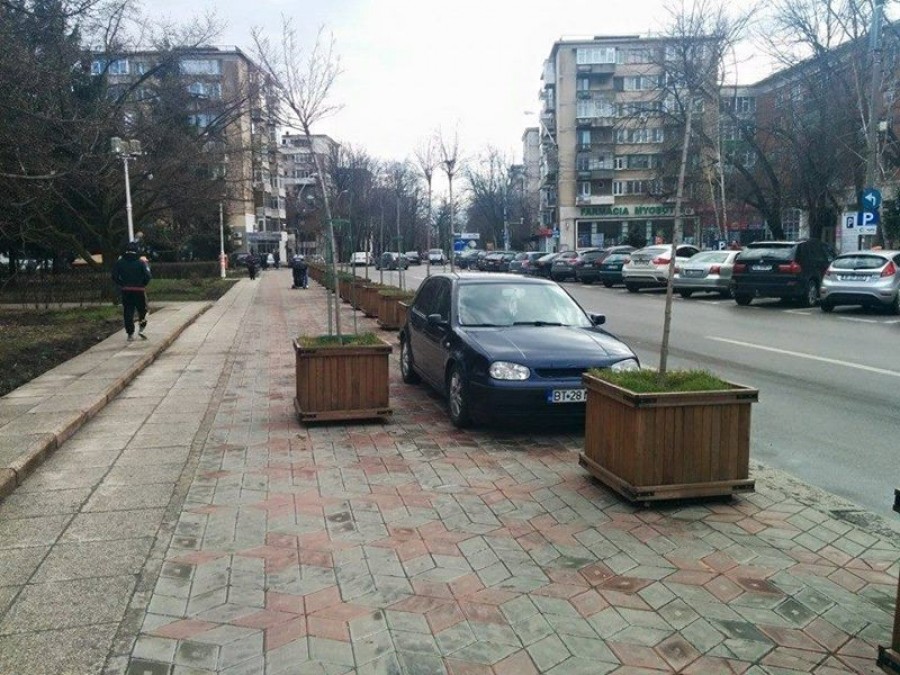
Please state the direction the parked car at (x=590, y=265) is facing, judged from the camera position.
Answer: facing away from the viewer and to the right of the viewer

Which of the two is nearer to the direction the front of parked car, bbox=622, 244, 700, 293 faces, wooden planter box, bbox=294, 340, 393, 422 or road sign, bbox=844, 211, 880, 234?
the road sign

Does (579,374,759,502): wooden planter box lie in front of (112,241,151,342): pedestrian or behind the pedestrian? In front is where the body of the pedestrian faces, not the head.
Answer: behind

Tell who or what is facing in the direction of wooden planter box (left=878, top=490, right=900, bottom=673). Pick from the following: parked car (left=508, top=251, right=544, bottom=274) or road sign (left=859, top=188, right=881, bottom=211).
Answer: the road sign

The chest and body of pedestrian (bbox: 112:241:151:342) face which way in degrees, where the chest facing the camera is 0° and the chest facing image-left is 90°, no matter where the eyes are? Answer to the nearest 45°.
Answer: approximately 180°

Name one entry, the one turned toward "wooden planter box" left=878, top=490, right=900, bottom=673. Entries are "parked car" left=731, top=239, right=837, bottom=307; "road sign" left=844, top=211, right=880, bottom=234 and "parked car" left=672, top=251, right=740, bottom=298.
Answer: the road sign

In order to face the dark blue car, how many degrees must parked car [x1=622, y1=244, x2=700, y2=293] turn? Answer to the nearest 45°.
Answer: approximately 135° to its right

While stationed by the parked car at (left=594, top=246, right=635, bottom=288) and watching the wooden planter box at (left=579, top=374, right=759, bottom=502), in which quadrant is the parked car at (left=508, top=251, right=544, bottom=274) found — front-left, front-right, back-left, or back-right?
back-right

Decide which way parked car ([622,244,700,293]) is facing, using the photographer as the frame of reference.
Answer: facing away from the viewer and to the right of the viewer

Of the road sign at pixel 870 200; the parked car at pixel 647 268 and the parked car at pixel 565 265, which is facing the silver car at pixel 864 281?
the road sign
